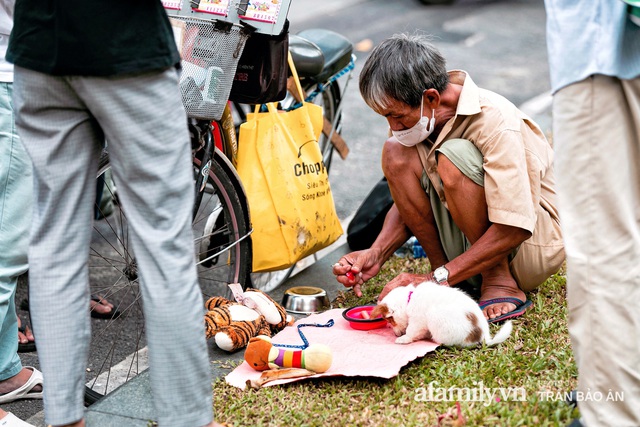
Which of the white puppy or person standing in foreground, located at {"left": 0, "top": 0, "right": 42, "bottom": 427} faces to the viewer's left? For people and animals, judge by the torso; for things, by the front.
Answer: the white puppy

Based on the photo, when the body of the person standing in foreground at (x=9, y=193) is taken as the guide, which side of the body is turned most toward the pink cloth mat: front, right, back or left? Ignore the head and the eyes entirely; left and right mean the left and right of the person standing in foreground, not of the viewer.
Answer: front

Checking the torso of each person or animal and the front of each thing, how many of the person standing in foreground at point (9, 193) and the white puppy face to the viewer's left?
1

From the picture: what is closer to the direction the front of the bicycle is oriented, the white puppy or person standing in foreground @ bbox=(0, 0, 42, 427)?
the person standing in foreground

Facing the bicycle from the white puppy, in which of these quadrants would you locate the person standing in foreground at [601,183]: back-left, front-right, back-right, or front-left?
back-left

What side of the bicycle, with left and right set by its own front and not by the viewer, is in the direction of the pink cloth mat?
left

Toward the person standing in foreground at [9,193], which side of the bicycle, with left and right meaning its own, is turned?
front

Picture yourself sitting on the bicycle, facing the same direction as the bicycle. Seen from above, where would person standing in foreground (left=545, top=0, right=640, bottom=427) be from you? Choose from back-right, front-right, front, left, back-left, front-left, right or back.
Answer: left

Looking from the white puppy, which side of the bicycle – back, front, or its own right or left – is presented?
left

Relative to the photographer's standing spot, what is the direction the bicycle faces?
facing the viewer and to the left of the viewer

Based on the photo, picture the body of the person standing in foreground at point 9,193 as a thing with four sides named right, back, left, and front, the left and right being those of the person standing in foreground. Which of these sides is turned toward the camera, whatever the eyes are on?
right

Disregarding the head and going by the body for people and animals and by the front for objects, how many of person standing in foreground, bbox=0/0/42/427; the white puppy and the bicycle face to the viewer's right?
1

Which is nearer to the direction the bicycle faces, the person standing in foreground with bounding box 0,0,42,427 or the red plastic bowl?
the person standing in foreground

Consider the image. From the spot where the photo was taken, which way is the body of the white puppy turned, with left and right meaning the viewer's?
facing to the left of the viewer

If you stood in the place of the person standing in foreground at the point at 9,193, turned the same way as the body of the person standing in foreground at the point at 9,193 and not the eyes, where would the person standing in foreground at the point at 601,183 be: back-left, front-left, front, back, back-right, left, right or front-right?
front-right

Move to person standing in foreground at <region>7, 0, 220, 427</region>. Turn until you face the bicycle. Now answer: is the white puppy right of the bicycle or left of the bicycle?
right
